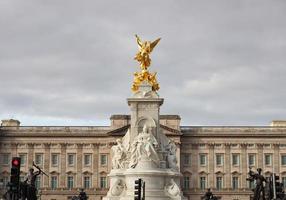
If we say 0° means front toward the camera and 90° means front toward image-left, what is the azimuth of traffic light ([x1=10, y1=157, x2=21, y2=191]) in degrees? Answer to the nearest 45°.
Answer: approximately 0°
